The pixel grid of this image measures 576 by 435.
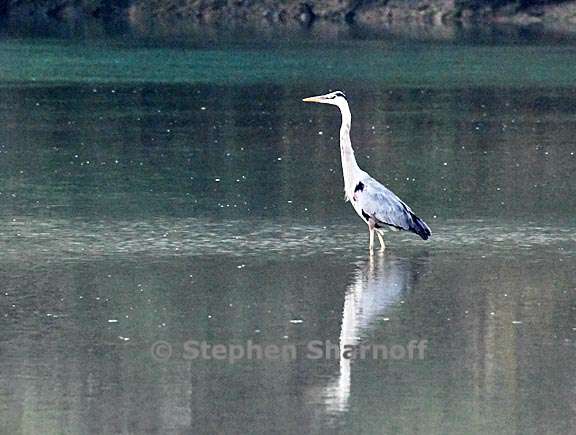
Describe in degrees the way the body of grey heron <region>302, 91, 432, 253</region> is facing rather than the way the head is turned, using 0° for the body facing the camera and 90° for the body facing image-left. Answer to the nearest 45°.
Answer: approximately 90°
